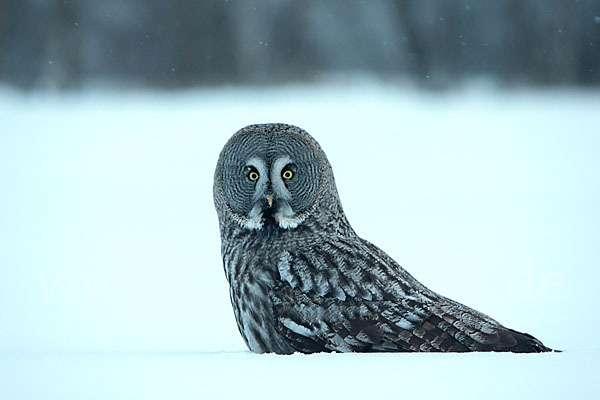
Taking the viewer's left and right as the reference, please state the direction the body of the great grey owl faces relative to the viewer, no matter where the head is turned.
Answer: facing to the left of the viewer
